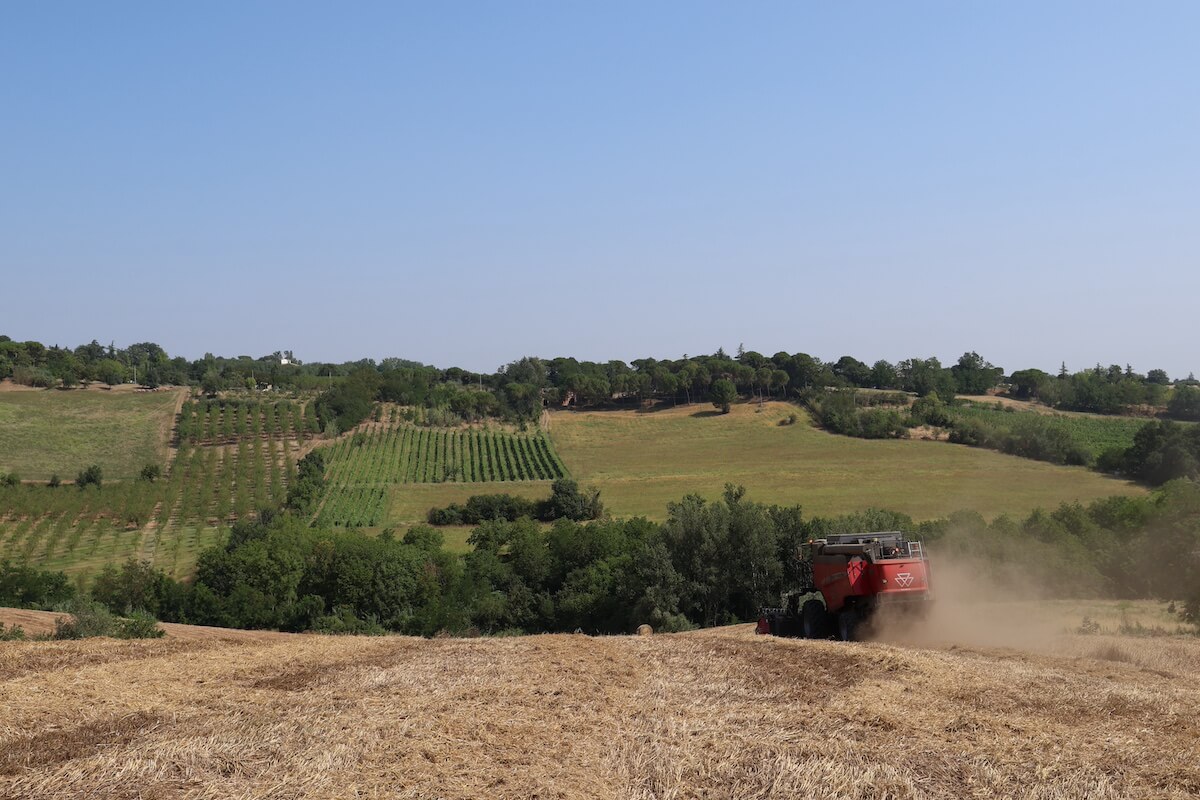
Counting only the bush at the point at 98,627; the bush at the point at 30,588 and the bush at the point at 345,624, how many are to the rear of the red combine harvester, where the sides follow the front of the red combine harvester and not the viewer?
0

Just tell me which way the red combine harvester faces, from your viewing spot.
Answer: facing away from the viewer and to the left of the viewer

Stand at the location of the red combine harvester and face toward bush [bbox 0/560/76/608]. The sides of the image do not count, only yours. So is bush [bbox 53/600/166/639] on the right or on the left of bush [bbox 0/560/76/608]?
left

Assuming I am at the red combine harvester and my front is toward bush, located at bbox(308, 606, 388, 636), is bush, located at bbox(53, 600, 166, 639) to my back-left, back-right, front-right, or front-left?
front-left

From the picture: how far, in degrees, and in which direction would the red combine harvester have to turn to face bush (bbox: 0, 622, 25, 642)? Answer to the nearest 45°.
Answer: approximately 45° to its left

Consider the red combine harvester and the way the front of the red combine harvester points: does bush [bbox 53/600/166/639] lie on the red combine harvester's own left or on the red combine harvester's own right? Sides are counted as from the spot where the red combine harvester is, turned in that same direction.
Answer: on the red combine harvester's own left
